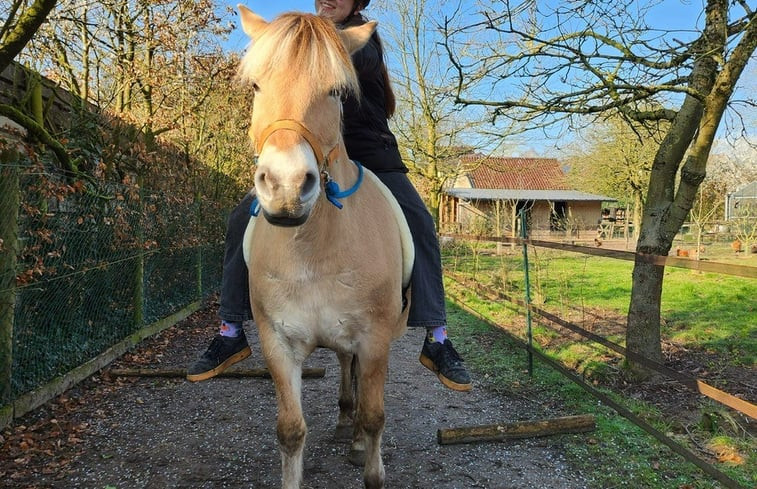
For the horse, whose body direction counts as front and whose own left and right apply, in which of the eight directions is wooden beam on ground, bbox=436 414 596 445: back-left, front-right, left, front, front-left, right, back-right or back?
back-left

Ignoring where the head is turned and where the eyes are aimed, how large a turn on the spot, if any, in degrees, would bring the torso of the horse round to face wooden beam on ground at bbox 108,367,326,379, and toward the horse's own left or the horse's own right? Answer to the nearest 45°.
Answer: approximately 135° to the horse's own right

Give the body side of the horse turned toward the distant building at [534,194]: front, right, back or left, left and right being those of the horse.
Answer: back

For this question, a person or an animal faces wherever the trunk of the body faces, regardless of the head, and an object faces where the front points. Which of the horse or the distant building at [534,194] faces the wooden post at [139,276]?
the distant building

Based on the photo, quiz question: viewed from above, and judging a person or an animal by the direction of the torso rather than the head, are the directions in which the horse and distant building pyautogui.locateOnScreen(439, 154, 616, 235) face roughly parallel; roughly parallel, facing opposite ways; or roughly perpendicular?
roughly parallel

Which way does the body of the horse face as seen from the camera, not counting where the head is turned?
toward the camera

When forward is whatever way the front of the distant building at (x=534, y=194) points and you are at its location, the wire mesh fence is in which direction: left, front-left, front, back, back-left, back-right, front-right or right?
front

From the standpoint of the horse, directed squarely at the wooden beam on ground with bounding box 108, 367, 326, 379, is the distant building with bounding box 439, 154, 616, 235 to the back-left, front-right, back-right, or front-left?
front-right

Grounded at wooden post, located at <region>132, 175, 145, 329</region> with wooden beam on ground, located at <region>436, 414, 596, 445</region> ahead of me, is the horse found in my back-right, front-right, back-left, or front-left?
front-right

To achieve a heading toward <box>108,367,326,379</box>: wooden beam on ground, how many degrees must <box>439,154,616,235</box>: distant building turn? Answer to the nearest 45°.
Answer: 0° — it already faces it

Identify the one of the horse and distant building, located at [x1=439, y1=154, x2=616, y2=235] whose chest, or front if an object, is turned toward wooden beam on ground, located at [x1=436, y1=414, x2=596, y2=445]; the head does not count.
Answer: the distant building

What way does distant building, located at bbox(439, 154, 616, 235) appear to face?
toward the camera

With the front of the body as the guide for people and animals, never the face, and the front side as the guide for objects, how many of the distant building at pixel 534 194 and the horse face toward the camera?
2

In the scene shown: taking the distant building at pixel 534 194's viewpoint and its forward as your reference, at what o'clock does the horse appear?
The horse is roughly at 12 o'clock from the distant building.

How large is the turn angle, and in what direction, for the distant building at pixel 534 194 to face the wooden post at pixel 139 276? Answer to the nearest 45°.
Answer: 0° — it already faces it
